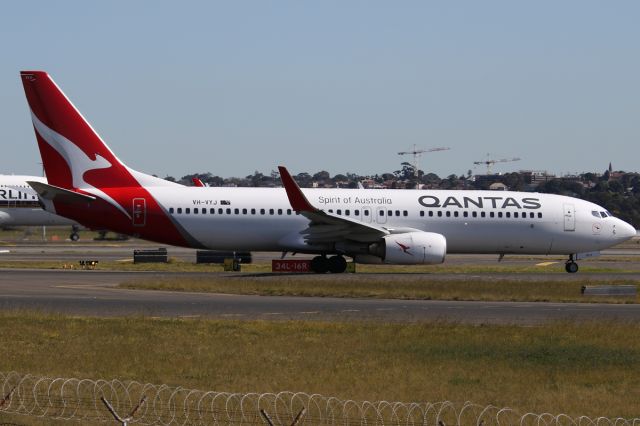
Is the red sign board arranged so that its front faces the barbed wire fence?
yes

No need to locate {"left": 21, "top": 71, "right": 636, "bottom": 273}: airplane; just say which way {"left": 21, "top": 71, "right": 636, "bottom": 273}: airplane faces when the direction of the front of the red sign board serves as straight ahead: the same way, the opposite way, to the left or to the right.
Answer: to the left

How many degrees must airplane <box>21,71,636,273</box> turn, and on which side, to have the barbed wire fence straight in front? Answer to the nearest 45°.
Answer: approximately 90° to its right

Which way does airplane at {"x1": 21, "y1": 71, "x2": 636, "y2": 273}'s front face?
to the viewer's right

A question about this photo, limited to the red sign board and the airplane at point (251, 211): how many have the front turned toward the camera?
1

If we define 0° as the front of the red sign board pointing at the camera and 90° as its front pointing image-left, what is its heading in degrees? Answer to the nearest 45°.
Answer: approximately 0°
